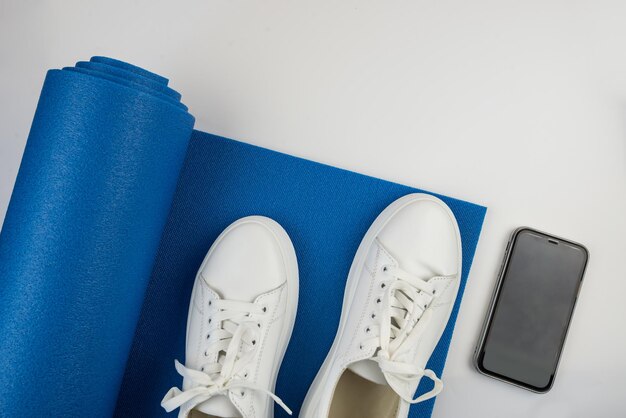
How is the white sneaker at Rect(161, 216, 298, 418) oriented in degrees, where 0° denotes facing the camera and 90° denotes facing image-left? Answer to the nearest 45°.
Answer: approximately 180°
